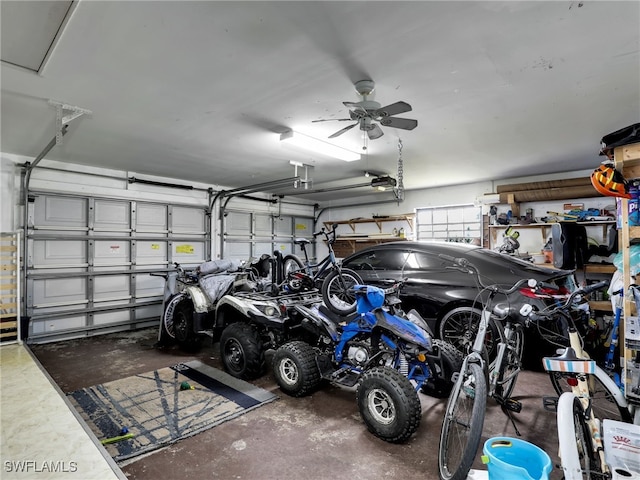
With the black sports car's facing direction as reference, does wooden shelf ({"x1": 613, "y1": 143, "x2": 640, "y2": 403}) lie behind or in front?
behind

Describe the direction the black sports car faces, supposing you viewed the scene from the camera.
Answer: facing away from the viewer and to the left of the viewer

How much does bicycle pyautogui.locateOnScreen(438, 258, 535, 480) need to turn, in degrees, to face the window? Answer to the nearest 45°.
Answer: approximately 135° to its right

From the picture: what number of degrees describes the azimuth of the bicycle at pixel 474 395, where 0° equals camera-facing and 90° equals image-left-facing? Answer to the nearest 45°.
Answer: approximately 45°

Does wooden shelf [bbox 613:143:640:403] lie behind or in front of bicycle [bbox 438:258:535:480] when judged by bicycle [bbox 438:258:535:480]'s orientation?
behind

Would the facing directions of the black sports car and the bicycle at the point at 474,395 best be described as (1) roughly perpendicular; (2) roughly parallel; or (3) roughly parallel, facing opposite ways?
roughly perpendicular
